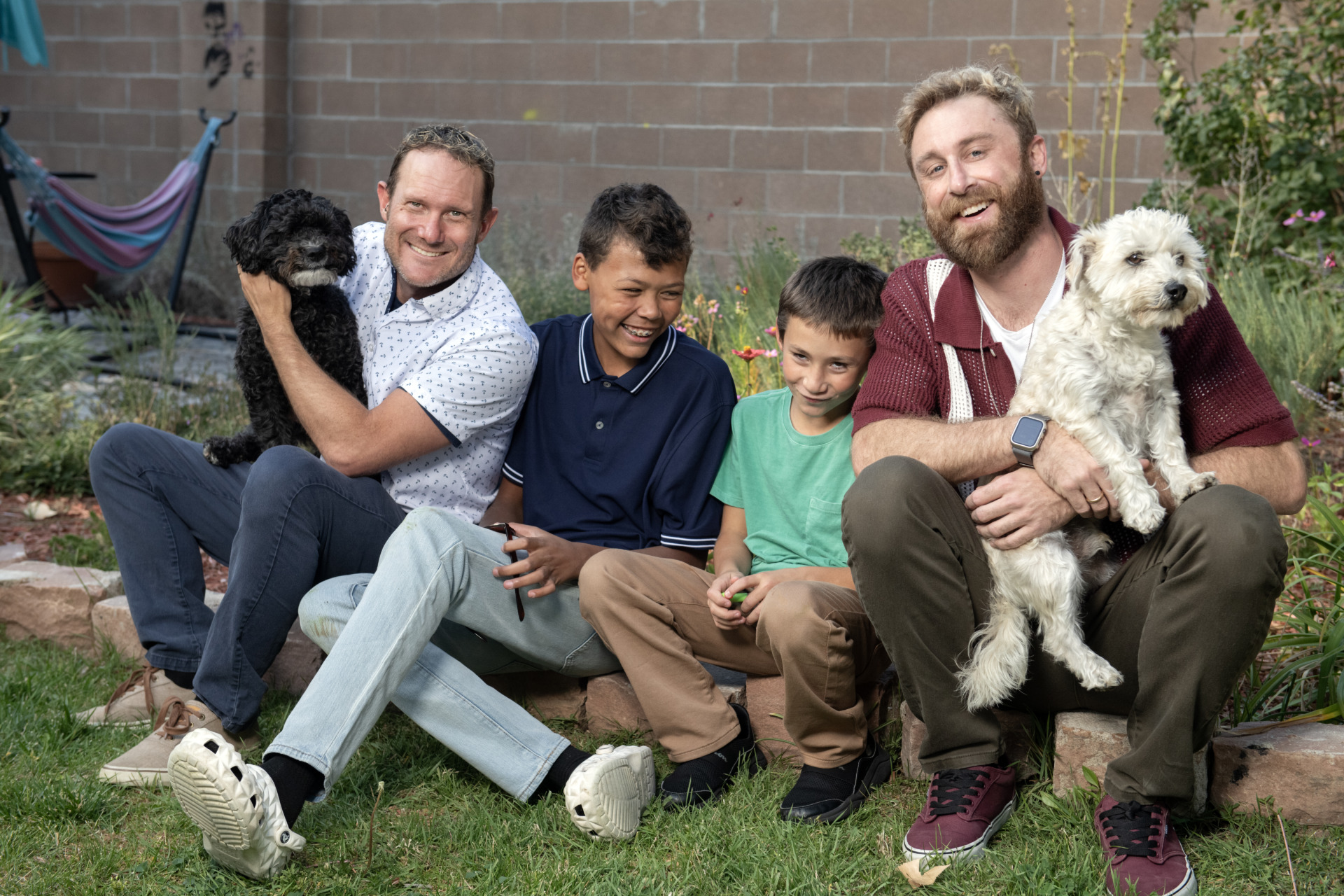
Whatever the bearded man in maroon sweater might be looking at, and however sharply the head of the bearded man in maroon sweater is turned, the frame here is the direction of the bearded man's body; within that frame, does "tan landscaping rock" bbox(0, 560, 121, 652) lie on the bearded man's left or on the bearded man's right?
on the bearded man's right

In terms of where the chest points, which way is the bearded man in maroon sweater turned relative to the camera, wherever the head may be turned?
toward the camera

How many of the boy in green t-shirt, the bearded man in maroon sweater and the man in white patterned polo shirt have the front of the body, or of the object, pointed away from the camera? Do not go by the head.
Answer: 0

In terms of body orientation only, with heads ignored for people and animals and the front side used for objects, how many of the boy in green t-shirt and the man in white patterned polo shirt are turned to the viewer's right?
0

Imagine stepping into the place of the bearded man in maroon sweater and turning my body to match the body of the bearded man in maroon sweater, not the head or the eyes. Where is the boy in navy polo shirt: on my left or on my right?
on my right

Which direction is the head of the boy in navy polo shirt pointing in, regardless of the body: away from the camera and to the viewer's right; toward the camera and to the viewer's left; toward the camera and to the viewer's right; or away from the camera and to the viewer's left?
toward the camera and to the viewer's right

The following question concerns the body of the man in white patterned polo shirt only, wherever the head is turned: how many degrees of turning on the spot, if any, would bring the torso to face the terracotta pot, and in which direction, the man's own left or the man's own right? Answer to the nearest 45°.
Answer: approximately 135° to the man's own right

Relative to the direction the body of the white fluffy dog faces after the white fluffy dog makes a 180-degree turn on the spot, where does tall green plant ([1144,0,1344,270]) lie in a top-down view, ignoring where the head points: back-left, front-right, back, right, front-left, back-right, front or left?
front-right

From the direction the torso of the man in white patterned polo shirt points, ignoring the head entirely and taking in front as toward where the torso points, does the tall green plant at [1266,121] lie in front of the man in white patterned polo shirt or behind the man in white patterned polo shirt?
behind

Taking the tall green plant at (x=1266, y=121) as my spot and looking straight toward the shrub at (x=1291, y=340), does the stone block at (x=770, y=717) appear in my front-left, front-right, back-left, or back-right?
front-right

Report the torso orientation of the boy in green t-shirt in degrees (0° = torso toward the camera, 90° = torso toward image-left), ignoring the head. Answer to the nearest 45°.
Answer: approximately 45°

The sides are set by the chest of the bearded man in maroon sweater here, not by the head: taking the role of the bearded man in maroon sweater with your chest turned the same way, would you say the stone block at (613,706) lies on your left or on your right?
on your right
